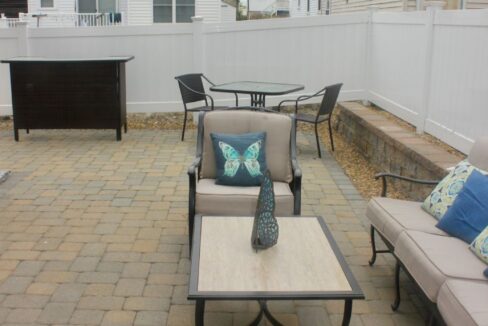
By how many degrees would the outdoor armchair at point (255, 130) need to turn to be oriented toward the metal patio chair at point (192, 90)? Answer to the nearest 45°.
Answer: approximately 180°

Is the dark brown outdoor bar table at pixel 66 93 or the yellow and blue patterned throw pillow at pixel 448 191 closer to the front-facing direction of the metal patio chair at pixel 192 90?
the yellow and blue patterned throw pillow

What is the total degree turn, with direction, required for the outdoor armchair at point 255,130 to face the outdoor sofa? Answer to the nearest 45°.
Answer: approximately 45° to its left

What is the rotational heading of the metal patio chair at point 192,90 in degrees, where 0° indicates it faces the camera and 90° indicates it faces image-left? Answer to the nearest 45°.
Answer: approximately 315°

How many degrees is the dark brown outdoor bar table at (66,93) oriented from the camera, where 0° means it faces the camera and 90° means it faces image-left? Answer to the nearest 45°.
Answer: approximately 0°

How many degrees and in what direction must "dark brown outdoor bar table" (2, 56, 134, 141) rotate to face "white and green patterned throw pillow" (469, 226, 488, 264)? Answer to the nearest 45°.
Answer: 0° — it already faces it

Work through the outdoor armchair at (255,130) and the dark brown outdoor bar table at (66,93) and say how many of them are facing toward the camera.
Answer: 2

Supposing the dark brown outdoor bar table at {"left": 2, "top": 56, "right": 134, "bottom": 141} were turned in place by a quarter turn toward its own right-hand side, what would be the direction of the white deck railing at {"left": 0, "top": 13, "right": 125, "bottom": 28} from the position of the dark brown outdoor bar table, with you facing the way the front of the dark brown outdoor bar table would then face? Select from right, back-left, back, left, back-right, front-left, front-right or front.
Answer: right

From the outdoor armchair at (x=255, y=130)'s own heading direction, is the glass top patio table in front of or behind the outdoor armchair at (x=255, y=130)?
behind

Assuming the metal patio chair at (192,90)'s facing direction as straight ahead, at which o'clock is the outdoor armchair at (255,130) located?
The outdoor armchair is roughly at 1 o'clock from the metal patio chair.

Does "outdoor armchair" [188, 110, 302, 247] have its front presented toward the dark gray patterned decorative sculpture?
yes

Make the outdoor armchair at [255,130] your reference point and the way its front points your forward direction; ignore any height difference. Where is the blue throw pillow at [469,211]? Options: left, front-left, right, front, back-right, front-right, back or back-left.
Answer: front-left

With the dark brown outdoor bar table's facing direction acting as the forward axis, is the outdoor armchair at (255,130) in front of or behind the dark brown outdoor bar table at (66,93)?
in front

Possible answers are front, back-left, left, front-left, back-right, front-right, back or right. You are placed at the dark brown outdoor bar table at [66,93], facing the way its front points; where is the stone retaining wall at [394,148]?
front-left

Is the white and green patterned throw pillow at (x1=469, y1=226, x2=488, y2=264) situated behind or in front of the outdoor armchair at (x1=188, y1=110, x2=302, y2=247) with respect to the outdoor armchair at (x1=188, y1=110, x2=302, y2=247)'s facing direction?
in front

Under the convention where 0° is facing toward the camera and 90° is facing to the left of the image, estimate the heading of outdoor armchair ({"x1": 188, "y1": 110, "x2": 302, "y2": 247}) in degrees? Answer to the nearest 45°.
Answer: approximately 0°
